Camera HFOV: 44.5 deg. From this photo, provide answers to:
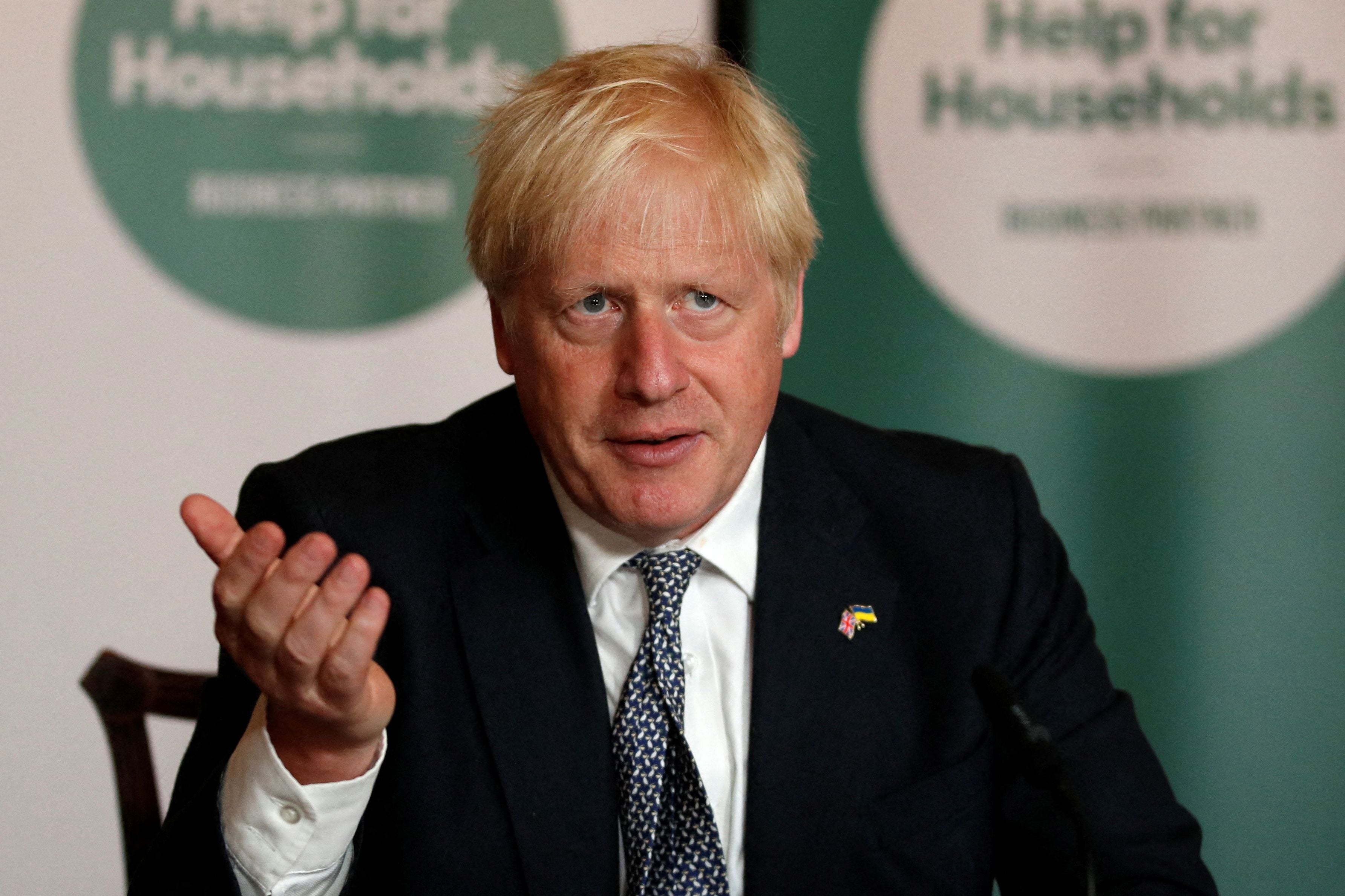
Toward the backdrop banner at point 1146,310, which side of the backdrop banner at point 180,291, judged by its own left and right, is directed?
left

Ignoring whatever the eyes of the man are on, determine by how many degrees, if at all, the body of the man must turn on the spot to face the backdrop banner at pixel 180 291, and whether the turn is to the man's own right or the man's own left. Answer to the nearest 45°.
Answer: approximately 135° to the man's own right

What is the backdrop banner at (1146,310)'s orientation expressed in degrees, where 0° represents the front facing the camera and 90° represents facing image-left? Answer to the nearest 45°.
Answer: approximately 0°

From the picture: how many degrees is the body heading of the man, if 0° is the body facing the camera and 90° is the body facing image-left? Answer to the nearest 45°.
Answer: approximately 0°

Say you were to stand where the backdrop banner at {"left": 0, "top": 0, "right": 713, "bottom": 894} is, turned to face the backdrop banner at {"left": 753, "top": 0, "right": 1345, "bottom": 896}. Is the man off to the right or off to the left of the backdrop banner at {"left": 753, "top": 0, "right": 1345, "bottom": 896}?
right

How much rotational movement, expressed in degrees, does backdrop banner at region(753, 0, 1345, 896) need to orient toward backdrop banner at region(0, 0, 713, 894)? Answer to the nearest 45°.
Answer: approximately 90° to its right

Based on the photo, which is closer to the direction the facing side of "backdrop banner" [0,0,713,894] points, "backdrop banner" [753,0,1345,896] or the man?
the man

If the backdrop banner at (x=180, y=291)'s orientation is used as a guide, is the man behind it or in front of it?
in front
